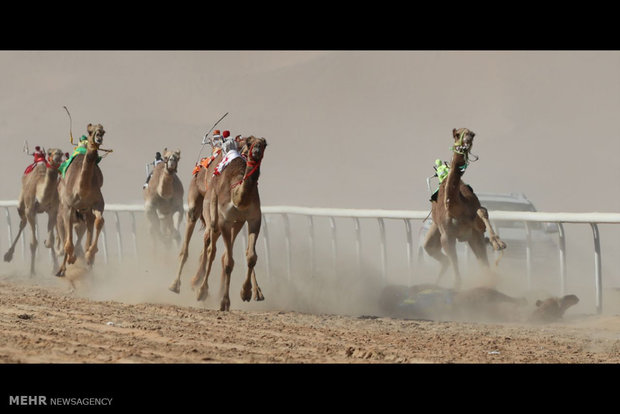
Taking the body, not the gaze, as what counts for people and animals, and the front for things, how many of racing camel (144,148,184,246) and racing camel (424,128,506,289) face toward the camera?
2

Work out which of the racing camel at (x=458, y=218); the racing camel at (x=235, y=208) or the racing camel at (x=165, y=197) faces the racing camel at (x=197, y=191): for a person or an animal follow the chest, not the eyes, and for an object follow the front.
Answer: the racing camel at (x=165, y=197)

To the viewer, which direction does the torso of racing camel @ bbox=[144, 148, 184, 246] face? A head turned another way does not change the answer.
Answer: toward the camera

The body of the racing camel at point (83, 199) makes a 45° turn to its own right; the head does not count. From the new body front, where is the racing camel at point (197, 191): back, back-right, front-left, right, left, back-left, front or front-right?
front-left

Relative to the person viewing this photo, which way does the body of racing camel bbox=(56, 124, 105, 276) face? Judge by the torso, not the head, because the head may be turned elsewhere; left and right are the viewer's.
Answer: facing the viewer and to the right of the viewer

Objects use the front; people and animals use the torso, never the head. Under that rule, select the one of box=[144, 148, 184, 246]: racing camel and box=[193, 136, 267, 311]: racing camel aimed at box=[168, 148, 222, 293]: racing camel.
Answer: box=[144, 148, 184, 246]: racing camel

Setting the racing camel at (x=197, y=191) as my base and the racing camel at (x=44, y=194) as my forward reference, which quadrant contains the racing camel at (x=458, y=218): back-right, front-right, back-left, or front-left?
back-right

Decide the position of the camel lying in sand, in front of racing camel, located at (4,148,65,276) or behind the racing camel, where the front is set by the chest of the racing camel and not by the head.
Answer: in front

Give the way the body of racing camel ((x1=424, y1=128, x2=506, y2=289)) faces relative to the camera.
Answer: toward the camera

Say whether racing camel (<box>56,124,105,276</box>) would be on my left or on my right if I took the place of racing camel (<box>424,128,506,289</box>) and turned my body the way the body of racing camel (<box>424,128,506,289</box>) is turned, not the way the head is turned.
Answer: on my right
